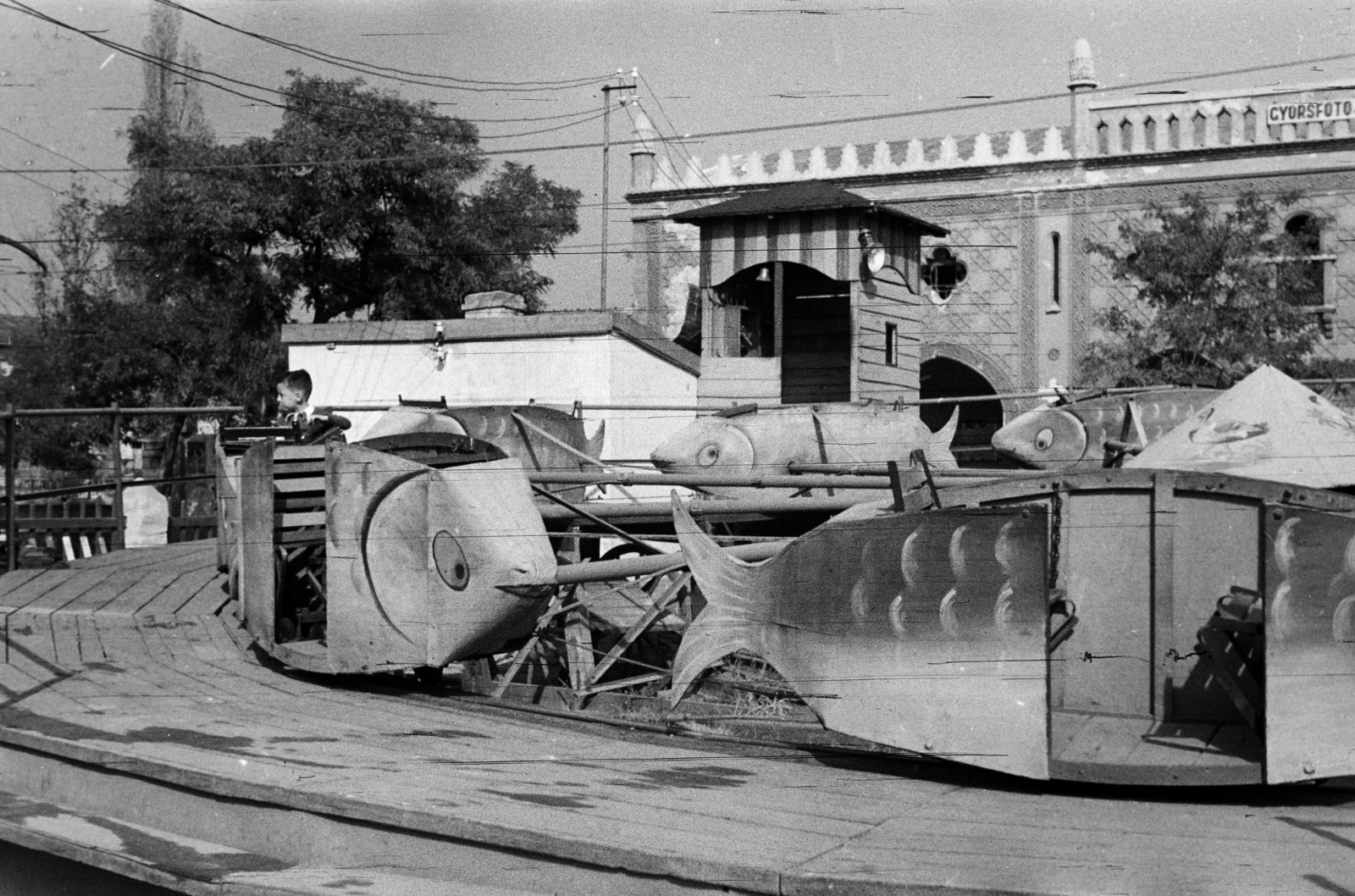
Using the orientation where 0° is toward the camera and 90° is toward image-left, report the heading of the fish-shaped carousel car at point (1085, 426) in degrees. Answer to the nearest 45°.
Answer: approximately 90°

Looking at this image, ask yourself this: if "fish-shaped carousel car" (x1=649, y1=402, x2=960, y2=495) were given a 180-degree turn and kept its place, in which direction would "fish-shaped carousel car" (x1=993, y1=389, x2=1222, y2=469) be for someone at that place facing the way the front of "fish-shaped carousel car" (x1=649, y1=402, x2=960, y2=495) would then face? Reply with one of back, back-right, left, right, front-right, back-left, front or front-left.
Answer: front

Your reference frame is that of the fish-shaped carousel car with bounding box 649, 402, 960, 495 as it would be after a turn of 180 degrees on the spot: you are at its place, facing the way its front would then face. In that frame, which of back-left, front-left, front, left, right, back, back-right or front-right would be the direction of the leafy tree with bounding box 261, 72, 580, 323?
back-left

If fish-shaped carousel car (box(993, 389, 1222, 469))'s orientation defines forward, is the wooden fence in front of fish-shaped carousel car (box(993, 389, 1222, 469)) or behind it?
in front

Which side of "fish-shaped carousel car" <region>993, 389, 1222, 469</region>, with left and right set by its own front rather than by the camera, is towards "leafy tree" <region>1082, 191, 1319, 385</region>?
right

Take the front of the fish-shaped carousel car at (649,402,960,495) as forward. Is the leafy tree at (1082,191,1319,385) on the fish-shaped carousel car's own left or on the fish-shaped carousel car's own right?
on the fish-shaped carousel car's own right

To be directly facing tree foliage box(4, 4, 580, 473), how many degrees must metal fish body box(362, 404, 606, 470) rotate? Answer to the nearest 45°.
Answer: approximately 90° to its right

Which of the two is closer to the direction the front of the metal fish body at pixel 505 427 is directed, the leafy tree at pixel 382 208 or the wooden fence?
the wooden fence

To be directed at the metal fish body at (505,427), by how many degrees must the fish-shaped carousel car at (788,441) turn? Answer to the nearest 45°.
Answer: approximately 45° to its left

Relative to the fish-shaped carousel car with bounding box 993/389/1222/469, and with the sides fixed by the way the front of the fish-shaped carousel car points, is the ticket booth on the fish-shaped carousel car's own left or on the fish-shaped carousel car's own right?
on the fish-shaped carousel car's own right

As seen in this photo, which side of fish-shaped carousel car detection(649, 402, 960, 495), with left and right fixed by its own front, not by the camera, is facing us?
left

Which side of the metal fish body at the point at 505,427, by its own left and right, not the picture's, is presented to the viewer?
left

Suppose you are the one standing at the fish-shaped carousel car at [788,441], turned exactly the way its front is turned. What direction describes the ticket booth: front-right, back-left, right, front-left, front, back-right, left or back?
right

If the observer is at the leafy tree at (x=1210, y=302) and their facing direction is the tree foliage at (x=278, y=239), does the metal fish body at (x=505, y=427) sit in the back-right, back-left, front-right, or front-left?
front-left

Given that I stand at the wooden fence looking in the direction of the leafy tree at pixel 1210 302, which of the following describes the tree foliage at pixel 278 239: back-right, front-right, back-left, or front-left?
front-left
